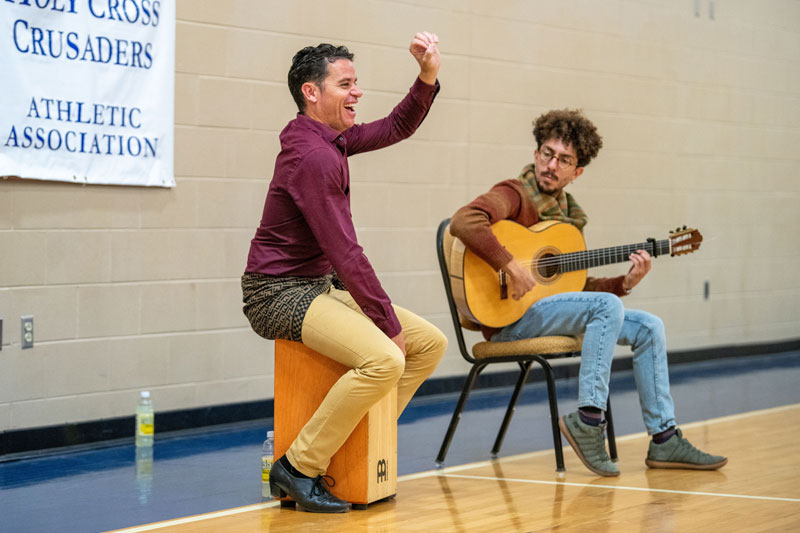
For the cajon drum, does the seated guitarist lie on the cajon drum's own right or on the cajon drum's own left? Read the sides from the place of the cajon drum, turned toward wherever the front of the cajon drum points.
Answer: on the cajon drum's own left

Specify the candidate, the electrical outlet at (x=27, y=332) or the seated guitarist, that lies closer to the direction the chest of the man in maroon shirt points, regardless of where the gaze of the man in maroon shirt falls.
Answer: the seated guitarist

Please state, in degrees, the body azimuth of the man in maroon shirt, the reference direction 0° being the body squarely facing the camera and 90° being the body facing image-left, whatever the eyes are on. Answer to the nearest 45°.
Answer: approximately 270°

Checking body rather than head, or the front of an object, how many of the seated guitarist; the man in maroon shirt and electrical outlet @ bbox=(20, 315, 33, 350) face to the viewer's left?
0

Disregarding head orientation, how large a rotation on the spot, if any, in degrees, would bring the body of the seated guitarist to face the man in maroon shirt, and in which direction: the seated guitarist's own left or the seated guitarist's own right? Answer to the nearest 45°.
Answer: approximately 90° to the seated guitarist's own right

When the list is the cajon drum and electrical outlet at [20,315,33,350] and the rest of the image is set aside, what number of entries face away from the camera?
0

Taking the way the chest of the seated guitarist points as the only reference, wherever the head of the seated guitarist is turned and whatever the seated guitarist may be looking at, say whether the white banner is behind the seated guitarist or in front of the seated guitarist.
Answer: behind

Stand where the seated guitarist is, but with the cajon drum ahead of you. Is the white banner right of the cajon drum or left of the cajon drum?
right
